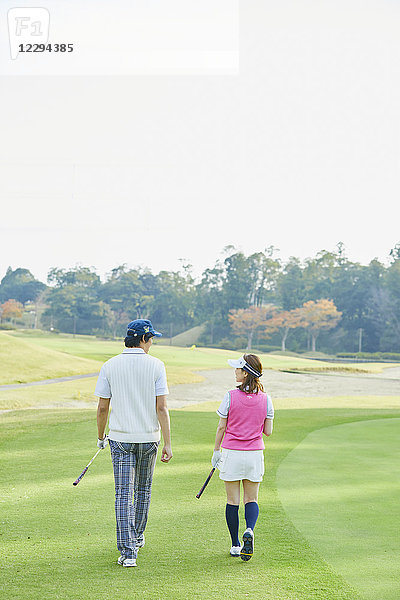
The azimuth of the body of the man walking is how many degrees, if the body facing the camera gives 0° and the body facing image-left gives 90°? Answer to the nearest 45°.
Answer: approximately 180°

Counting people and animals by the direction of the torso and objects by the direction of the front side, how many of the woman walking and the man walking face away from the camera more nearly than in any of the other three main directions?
2

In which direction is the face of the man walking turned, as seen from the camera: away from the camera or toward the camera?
away from the camera

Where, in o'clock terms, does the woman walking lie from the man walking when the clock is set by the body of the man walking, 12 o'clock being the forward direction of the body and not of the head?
The woman walking is roughly at 3 o'clock from the man walking.

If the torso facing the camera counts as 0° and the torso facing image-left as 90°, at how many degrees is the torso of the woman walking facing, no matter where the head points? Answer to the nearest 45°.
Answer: approximately 180°

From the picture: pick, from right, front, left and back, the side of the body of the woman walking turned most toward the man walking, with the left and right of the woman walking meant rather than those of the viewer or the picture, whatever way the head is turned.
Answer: left
